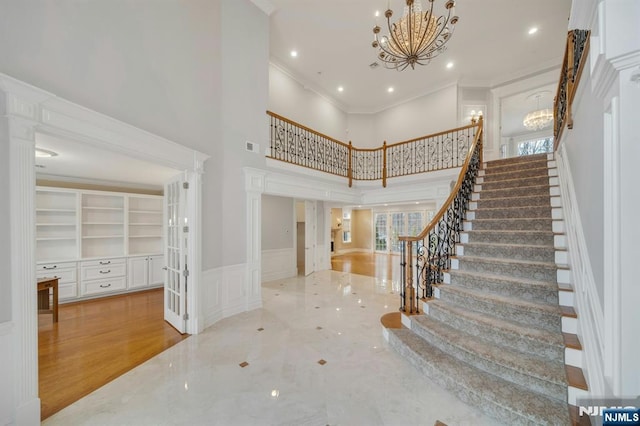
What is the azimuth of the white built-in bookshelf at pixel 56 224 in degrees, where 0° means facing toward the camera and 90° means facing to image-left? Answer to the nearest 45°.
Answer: approximately 0°

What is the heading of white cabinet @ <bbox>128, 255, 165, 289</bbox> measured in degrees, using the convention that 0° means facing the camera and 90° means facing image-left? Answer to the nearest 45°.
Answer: approximately 0°

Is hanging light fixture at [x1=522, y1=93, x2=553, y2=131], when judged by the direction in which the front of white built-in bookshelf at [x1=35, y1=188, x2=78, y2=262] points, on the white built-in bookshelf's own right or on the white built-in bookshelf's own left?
on the white built-in bookshelf's own left

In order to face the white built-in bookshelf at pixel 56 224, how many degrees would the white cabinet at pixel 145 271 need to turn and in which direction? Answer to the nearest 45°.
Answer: approximately 90° to its right

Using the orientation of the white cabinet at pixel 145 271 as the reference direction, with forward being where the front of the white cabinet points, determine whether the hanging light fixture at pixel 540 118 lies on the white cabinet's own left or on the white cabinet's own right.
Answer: on the white cabinet's own left

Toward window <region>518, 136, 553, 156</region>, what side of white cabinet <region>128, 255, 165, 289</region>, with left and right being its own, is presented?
left

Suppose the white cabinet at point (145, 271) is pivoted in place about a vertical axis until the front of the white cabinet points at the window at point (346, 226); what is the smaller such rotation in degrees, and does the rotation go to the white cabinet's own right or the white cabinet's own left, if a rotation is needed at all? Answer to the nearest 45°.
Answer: approximately 90° to the white cabinet's own left

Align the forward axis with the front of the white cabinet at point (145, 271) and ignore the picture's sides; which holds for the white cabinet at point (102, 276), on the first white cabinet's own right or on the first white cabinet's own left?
on the first white cabinet's own right

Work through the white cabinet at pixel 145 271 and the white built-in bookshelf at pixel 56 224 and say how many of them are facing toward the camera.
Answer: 2

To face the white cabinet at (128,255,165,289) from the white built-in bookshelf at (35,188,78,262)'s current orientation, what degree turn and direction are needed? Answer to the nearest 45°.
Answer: approximately 90° to its left
